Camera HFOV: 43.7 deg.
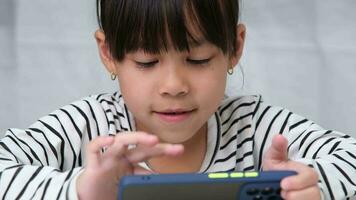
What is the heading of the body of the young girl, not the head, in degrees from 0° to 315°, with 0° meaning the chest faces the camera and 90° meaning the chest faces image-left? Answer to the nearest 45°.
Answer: approximately 0°
